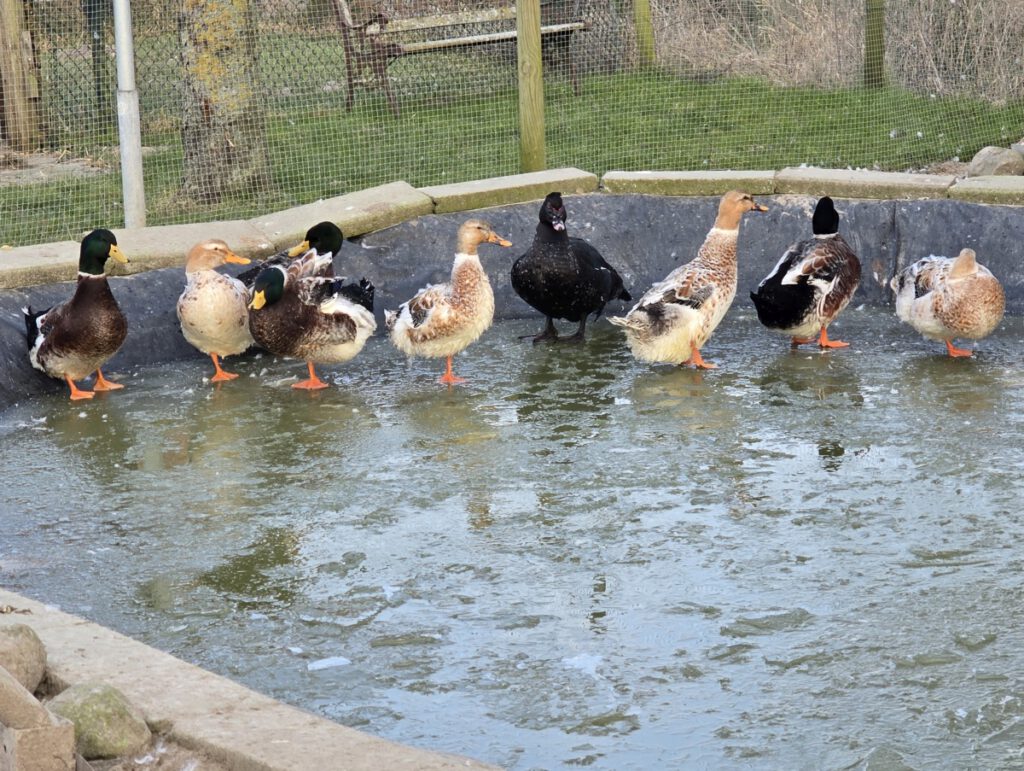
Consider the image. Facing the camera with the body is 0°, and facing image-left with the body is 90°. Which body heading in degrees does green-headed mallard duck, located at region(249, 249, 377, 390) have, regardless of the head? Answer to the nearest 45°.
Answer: approximately 90°

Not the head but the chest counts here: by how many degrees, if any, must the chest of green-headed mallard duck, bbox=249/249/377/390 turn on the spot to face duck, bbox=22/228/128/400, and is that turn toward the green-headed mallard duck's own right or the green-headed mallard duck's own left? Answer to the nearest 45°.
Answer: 0° — it already faces it

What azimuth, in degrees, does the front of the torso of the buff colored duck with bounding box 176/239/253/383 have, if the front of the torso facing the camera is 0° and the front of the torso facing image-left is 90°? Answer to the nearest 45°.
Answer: approximately 0°

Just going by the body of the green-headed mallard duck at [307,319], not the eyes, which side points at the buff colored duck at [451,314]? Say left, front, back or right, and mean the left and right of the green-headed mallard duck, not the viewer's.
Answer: back

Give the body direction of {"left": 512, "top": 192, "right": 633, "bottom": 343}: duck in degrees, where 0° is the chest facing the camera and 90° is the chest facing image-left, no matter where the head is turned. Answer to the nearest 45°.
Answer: approximately 45°

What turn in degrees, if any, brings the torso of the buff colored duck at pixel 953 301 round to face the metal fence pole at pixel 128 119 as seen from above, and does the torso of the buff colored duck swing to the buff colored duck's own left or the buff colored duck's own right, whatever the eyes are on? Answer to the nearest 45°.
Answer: approximately 135° to the buff colored duck's own right

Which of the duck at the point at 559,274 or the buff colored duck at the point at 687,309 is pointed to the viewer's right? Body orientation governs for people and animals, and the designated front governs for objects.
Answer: the buff colored duck

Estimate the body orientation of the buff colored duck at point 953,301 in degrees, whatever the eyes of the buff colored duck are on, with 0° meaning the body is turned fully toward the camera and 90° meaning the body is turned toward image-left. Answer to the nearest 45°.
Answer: approximately 315°

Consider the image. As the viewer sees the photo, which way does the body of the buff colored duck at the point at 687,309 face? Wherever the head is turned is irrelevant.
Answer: to the viewer's right

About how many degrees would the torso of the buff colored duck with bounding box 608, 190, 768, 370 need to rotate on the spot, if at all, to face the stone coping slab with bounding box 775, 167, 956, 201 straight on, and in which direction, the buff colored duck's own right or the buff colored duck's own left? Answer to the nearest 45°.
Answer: approximately 45° to the buff colored duck's own left

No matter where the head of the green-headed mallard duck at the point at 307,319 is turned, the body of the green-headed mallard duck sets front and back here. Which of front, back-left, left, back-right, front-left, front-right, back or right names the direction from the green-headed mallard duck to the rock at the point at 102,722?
left

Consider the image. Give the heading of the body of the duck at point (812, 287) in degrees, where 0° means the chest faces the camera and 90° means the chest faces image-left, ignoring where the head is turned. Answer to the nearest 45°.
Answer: approximately 225°

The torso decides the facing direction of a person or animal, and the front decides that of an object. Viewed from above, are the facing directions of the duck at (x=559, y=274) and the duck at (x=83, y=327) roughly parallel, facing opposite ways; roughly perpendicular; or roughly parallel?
roughly perpendicular

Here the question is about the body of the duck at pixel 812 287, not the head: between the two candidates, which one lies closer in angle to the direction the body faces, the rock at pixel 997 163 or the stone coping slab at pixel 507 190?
the rock

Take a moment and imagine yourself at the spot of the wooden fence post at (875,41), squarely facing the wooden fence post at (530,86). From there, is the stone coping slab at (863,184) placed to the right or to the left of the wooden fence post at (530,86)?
left
